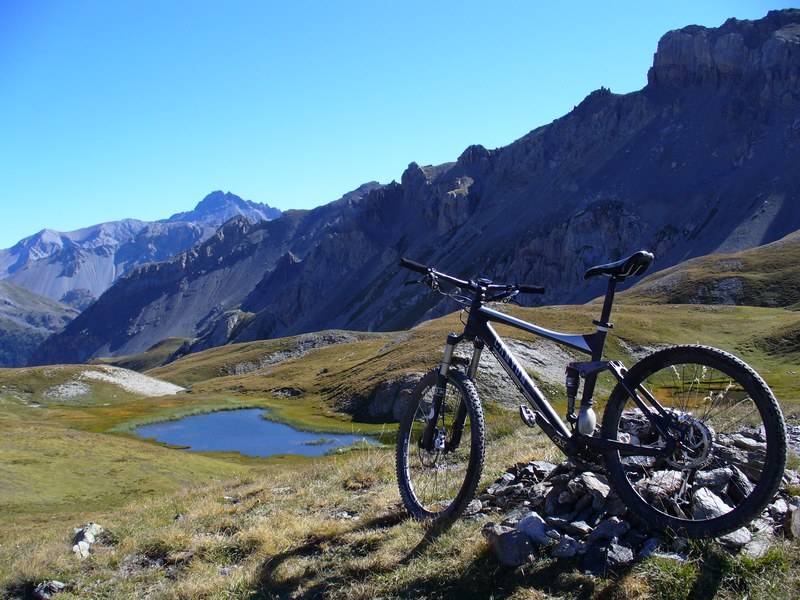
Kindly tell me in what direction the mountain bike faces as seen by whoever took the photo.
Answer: facing away from the viewer and to the left of the viewer
